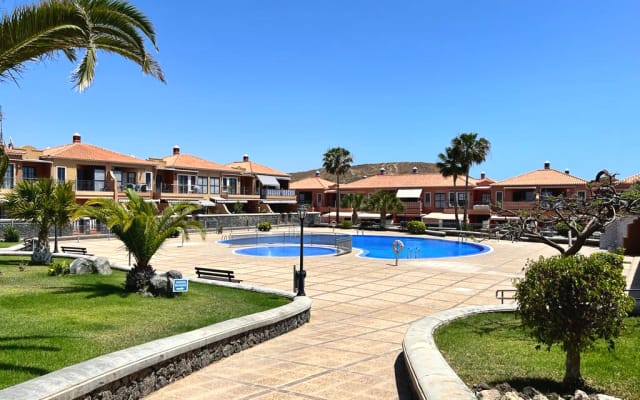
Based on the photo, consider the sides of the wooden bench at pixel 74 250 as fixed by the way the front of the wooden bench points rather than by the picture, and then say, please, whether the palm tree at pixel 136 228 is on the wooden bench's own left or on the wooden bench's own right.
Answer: on the wooden bench's own right

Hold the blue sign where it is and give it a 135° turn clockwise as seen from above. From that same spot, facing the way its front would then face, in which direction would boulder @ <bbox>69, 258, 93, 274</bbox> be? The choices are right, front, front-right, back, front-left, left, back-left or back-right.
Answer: front

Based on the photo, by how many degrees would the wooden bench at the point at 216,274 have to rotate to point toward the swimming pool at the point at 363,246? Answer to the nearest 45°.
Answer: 0° — it already faces it

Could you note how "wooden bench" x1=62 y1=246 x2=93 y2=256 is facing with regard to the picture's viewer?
facing away from the viewer and to the right of the viewer

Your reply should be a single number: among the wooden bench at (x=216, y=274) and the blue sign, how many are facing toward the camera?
1

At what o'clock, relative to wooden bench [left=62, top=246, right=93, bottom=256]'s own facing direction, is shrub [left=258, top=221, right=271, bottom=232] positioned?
The shrub is roughly at 12 o'clock from the wooden bench.

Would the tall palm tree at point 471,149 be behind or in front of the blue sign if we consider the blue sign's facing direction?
behind

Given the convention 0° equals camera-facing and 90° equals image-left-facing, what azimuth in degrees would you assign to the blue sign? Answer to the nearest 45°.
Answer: approximately 0°

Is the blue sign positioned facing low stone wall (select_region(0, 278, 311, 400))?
yes

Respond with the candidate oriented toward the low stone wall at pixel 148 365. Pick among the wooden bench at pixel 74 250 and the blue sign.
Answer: the blue sign

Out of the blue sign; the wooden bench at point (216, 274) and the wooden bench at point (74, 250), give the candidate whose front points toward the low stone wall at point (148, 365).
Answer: the blue sign

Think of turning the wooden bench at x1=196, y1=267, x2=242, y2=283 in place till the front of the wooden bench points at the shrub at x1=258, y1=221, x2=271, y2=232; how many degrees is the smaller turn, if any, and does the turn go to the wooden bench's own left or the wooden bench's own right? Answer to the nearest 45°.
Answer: approximately 45° to the wooden bench's own left

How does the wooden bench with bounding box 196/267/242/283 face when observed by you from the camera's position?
facing away from the viewer and to the right of the viewer
